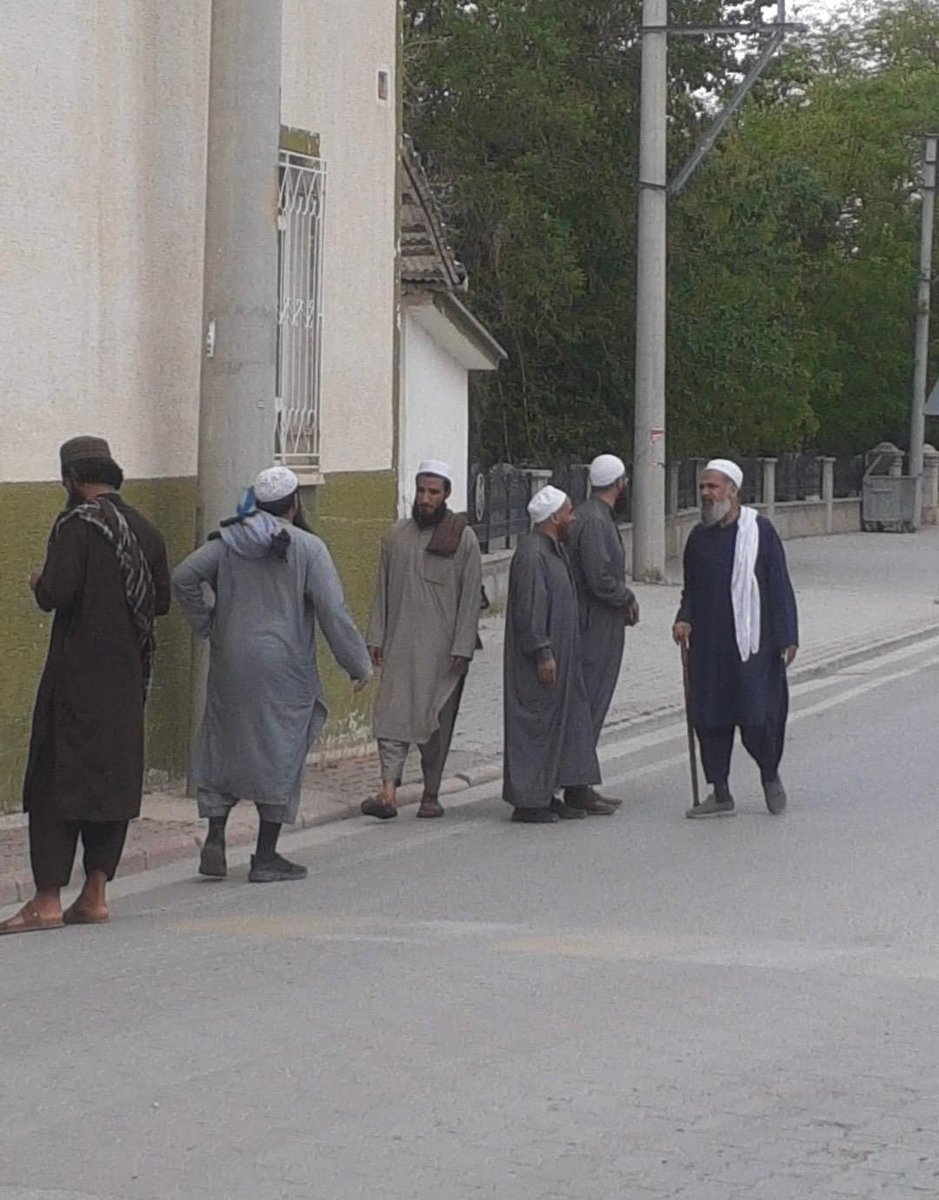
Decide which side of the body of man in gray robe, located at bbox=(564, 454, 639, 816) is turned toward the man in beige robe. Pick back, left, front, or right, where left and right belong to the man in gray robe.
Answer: back

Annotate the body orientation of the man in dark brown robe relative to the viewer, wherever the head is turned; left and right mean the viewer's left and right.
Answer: facing away from the viewer and to the left of the viewer

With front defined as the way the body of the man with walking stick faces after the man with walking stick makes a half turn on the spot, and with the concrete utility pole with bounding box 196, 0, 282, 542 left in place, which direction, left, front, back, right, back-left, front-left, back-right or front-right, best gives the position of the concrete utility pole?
back-left

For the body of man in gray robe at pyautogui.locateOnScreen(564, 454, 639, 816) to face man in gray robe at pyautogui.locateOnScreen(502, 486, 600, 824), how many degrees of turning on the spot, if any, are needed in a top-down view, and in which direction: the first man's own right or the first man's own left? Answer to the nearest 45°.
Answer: approximately 135° to the first man's own right

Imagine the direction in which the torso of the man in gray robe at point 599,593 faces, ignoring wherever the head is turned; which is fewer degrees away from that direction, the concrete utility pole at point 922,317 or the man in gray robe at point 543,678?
the concrete utility pole

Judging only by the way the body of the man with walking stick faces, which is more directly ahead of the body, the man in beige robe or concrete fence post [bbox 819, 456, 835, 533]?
the man in beige robe

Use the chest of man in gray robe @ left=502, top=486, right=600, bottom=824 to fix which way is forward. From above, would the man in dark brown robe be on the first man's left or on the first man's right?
on the first man's right
